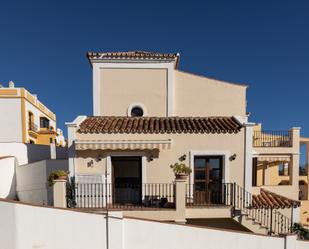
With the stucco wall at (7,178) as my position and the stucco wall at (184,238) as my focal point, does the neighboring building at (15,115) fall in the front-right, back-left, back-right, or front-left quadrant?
back-left

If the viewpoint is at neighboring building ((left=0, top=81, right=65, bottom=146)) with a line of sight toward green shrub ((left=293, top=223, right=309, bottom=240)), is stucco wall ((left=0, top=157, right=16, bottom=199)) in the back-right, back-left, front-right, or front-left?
front-right

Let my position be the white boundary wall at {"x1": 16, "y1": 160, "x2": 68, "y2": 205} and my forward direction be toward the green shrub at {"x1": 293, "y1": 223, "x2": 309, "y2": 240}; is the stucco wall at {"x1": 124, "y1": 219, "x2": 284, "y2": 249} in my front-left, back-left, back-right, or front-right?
front-right

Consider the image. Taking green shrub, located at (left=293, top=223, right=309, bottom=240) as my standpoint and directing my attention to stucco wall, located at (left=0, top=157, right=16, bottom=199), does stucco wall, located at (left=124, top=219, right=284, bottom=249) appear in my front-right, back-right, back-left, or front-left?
front-left

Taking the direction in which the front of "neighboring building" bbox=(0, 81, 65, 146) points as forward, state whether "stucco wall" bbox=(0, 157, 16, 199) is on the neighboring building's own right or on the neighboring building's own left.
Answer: on the neighboring building's own right
